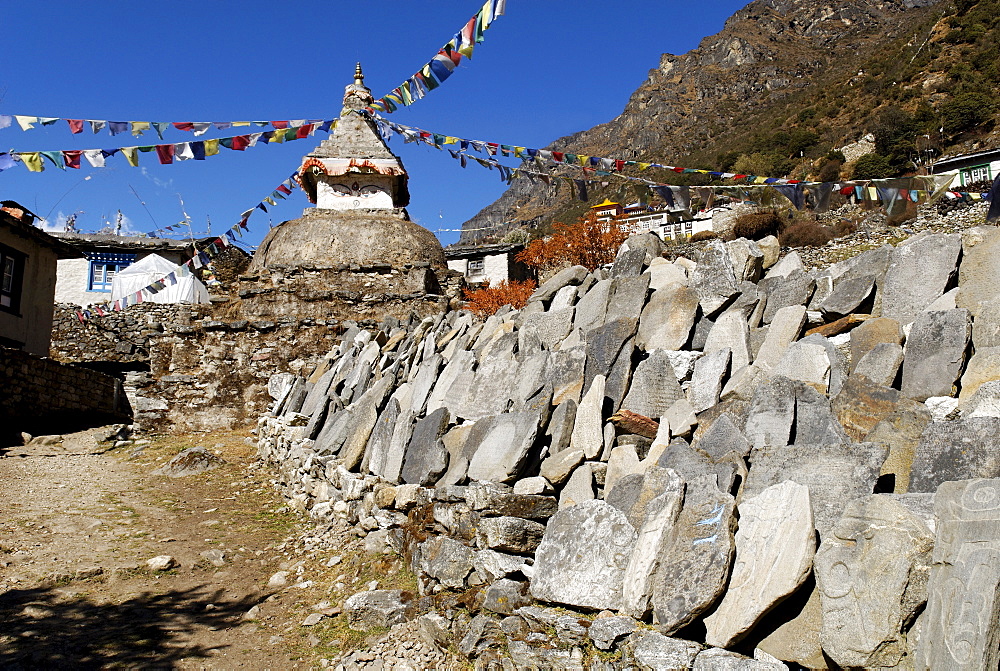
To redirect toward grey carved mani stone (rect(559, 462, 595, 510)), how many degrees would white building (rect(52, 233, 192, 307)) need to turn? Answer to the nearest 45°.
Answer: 0° — it already faces it

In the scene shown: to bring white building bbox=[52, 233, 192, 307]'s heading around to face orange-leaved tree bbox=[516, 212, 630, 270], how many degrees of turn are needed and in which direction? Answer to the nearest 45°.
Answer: approximately 45° to its left

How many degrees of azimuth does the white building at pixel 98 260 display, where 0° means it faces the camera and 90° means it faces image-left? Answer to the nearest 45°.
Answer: approximately 0°

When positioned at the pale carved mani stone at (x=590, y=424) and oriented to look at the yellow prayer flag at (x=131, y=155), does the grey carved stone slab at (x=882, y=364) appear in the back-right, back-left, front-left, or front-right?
back-right

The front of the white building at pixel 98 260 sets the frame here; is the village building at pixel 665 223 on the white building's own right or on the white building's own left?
on the white building's own left

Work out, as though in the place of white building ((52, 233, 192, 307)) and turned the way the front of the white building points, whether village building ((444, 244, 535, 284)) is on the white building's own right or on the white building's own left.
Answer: on the white building's own left

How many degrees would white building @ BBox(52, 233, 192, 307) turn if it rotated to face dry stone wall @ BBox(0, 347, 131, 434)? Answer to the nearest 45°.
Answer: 0° — it already faces it

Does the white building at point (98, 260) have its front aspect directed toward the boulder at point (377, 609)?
yes
